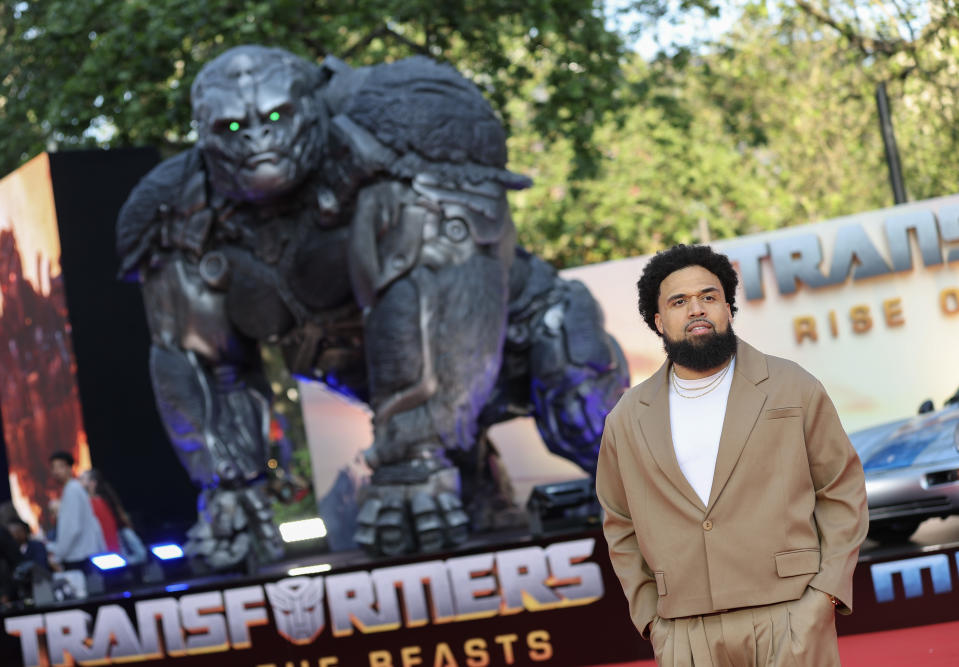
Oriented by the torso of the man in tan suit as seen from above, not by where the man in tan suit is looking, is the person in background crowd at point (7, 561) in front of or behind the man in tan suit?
behind

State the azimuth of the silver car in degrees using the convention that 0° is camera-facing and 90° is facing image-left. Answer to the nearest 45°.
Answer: approximately 45°

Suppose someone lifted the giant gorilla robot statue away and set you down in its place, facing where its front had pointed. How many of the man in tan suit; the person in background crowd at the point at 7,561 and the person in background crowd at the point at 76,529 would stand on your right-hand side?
2

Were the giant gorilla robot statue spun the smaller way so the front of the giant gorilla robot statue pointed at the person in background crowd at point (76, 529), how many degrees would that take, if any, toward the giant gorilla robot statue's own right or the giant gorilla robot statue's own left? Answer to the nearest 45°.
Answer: approximately 90° to the giant gorilla robot statue's own right

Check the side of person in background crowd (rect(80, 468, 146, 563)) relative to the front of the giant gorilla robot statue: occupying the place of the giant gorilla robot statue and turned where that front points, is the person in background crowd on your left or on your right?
on your right

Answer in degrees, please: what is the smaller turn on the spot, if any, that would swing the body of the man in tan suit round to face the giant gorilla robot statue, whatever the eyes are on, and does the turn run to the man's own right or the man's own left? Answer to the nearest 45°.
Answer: approximately 135° to the man's own right

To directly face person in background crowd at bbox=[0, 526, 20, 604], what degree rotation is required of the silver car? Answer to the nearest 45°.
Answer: approximately 45° to its right

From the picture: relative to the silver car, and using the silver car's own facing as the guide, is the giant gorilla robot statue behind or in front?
in front

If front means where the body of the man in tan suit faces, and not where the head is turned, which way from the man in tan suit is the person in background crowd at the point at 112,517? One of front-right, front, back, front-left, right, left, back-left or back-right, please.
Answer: back-right

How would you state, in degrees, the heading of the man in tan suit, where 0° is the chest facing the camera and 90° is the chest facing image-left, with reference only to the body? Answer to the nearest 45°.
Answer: approximately 0°

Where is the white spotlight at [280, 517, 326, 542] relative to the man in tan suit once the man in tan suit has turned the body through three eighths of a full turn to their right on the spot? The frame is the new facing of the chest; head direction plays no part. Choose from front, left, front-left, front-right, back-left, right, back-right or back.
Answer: front
